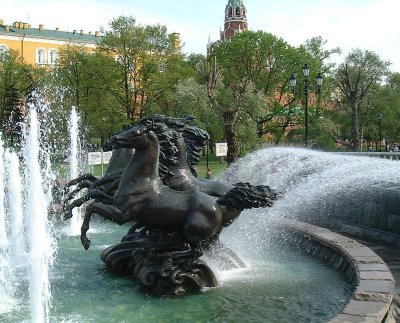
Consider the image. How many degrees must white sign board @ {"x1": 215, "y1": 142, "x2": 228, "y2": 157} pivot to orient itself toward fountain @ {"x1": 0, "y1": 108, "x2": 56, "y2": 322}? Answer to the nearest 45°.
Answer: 0° — it already faces it

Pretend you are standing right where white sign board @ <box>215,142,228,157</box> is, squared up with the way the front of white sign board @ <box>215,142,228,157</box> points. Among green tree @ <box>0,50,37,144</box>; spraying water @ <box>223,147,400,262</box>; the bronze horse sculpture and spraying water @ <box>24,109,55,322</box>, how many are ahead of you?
3

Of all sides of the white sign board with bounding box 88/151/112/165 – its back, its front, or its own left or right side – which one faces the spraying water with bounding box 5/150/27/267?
front

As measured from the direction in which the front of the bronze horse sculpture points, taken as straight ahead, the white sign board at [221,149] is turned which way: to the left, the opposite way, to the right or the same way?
to the left

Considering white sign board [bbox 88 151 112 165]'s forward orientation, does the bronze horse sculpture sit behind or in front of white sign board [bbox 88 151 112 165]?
in front

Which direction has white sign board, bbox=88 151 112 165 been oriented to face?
toward the camera

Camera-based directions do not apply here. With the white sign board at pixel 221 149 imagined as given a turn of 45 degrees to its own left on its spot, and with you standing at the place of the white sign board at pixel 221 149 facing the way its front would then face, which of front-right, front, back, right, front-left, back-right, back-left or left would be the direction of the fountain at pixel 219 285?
front-right

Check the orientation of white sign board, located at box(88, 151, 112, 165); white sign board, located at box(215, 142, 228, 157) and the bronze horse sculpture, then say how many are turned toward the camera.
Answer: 2

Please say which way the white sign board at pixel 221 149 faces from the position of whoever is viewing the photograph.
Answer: facing the viewer

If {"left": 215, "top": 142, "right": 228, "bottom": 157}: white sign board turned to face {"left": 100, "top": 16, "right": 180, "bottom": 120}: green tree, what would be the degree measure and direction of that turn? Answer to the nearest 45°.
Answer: approximately 135° to its right

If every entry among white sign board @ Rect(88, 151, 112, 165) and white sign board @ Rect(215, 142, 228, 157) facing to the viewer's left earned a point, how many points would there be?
0

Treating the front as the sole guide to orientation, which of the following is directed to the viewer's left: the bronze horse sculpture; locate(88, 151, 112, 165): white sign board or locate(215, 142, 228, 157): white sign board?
the bronze horse sculpture

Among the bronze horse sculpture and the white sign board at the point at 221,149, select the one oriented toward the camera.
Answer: the white sign board

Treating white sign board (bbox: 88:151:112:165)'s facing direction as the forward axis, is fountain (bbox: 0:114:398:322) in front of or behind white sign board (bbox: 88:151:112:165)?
in front

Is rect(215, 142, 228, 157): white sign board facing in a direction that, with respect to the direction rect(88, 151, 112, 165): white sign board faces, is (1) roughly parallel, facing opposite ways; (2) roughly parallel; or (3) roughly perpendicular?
roughly parallel

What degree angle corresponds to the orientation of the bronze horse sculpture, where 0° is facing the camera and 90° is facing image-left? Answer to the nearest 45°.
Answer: approximately 90°

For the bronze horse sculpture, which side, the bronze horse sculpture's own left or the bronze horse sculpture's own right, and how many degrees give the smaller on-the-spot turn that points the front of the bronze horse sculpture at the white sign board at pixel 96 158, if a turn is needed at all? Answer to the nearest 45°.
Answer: approximately 90° to the bronze horse sculpture's own right

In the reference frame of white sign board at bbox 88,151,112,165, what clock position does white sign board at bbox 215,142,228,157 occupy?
white sign board at bbox 215,142,228,157 is roughly at 9 o'clock from white sign board at bbox 88,151,112,165.

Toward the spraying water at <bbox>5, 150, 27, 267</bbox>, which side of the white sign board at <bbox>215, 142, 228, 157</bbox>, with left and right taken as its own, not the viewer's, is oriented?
front
